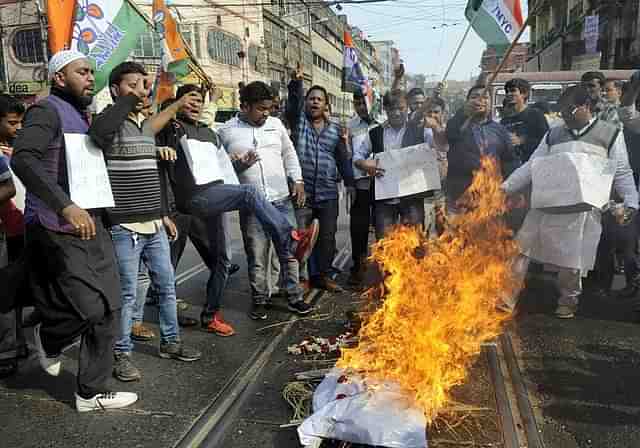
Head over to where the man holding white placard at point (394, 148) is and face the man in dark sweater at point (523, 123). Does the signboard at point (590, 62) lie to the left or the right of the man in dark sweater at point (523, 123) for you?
left

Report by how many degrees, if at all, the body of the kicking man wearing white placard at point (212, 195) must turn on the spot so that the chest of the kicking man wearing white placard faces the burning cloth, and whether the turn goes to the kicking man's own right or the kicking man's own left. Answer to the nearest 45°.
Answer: approximately 45° to the kicking man's own right

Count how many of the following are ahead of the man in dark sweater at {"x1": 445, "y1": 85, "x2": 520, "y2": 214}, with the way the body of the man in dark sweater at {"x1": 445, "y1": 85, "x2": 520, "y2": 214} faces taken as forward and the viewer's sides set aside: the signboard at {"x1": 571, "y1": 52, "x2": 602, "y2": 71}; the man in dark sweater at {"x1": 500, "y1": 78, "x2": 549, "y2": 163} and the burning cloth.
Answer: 1

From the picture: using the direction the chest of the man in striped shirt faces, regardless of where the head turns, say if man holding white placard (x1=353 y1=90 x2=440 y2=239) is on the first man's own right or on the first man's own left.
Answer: on the first man's own left

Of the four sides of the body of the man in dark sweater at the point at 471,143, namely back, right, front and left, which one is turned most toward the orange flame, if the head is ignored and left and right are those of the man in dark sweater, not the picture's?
front

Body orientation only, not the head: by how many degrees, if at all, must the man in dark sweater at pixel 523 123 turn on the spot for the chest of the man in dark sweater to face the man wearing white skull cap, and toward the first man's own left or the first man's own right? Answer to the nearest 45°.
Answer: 0° — they already face them

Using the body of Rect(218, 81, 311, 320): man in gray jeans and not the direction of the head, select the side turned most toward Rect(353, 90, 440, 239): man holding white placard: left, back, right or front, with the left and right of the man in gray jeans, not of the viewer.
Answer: left

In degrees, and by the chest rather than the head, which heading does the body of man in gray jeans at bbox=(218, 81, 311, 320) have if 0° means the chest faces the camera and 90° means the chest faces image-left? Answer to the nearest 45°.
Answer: approximately 0°

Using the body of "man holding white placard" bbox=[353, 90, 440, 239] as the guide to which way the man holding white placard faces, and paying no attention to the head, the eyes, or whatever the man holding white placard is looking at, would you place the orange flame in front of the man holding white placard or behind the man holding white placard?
in front
